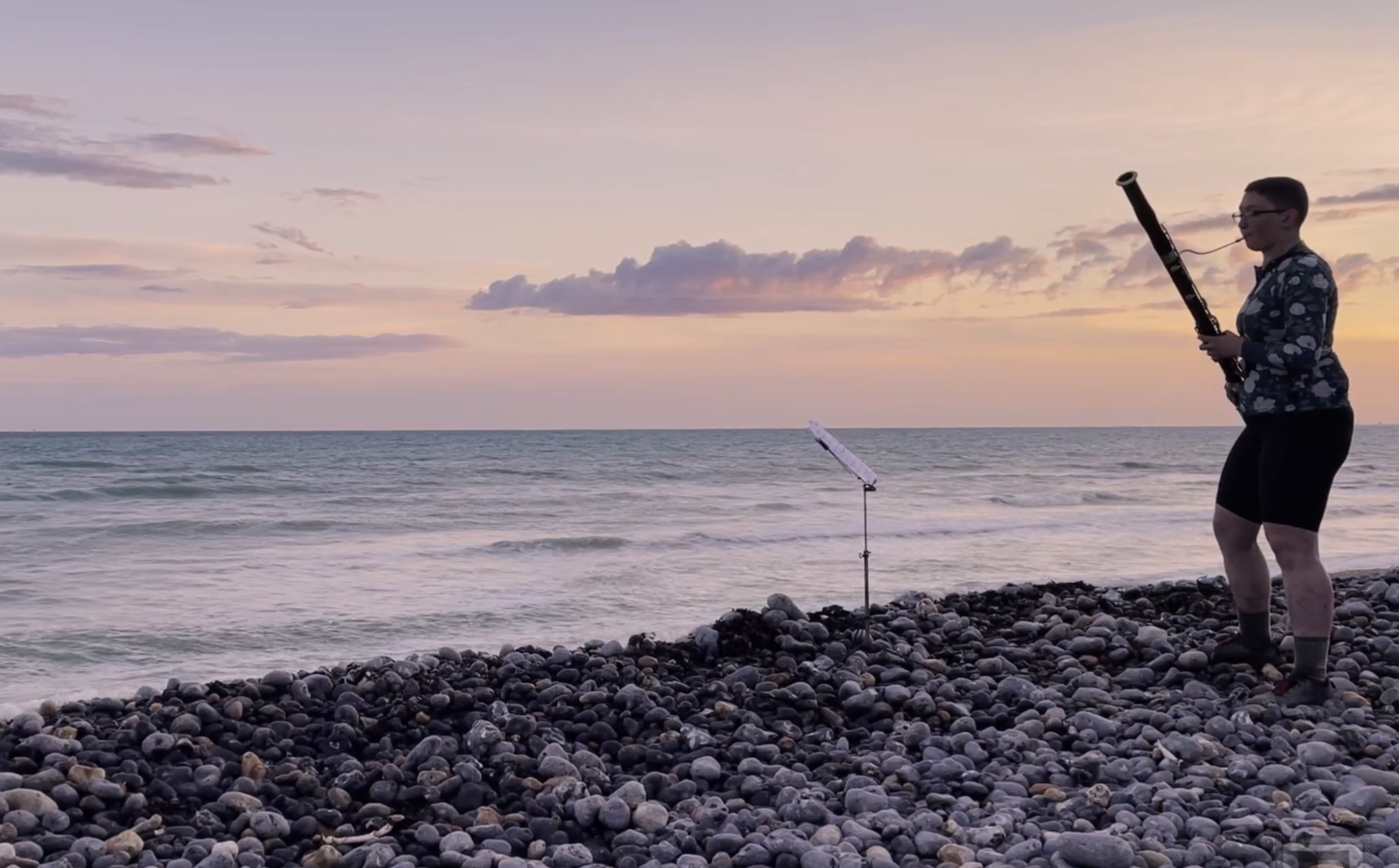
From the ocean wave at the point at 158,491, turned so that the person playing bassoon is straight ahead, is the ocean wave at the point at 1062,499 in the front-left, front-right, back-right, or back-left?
front-left

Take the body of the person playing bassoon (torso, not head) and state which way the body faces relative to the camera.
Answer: to the viewer's left

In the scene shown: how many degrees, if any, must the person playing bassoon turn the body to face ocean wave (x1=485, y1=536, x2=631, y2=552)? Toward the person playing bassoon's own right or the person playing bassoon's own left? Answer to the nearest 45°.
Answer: approximately 45° to the person playing bassoon's own right

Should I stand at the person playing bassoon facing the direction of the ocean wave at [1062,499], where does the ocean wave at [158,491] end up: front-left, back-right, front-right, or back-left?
front-left

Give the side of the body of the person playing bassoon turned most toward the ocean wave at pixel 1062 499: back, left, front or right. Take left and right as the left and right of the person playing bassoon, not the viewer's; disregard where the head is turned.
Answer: right

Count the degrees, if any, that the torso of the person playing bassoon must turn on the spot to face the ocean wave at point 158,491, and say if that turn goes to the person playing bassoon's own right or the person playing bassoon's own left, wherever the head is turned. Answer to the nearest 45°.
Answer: approximately 45° to the person playing bassoon's own right
